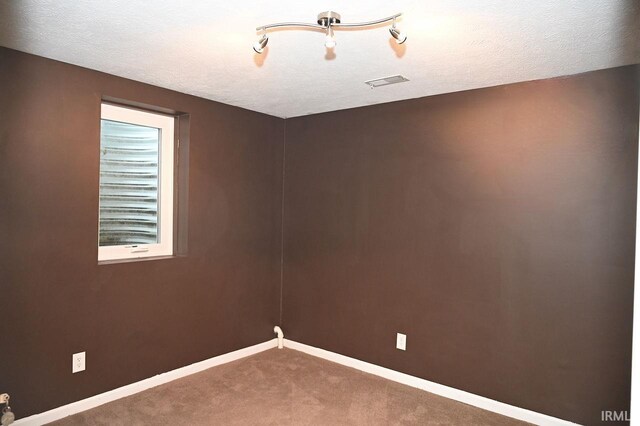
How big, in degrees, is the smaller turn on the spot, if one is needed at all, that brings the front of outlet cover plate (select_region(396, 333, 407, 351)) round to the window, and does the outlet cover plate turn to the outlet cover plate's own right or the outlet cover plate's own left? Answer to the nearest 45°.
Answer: approximately 45° to the outlet cover plate's own right

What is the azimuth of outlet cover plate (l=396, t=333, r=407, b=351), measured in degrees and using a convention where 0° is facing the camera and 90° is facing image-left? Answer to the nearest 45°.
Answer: approximately 45°
